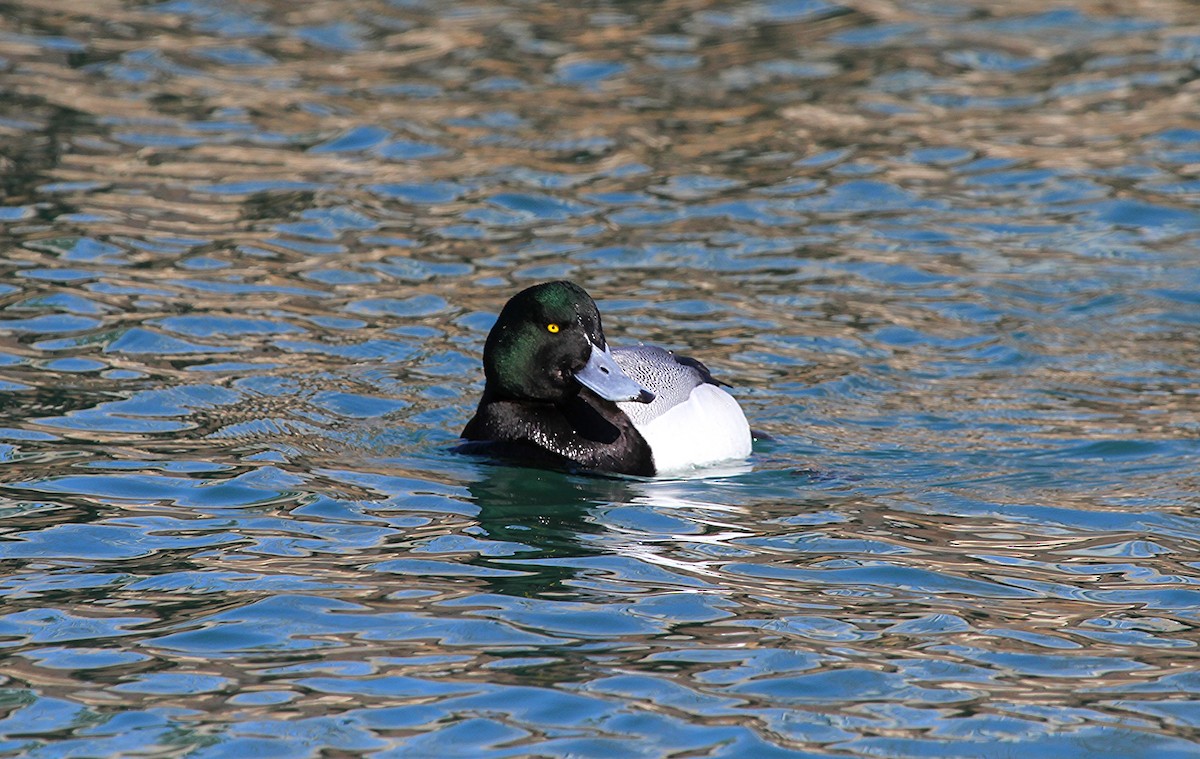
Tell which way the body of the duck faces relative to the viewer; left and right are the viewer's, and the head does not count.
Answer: facing the viewer and to the left of the viewer
